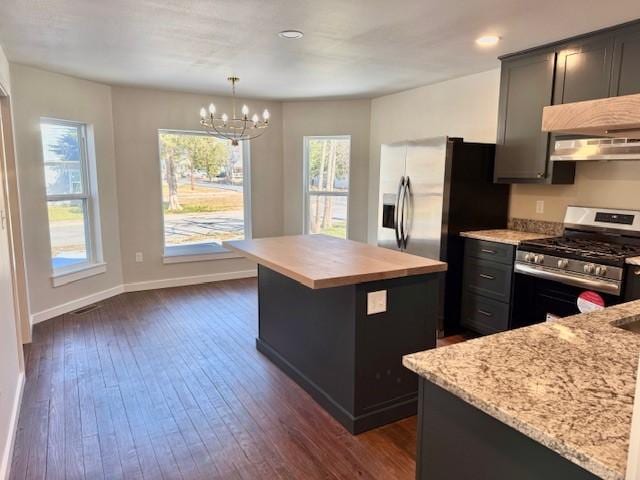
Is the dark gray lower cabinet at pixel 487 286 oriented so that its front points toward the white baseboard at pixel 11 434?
yes

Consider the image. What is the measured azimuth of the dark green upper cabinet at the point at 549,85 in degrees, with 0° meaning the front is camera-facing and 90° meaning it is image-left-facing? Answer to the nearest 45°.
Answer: approximately 45°

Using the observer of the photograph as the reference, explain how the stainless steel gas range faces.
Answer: facing the viewer and to the left of the viewer

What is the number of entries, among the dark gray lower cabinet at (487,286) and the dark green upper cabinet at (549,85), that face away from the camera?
0

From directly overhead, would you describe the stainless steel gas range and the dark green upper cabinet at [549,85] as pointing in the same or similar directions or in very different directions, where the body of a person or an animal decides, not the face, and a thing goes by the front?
same or similar directions

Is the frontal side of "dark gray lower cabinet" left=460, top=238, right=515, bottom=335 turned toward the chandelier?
no

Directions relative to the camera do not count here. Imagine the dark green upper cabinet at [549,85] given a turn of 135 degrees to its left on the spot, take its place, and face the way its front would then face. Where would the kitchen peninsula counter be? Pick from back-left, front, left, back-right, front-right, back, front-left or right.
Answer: right

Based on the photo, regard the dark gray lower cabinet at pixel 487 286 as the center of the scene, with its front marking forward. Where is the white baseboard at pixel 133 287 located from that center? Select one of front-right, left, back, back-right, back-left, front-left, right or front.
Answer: front-right

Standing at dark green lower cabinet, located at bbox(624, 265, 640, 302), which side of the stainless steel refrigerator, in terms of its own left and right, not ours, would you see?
left

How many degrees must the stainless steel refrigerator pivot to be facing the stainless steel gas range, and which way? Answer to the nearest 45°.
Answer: approximately 90° to its left

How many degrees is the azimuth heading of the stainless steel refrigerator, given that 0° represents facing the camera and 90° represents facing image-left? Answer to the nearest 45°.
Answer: approximately 45°

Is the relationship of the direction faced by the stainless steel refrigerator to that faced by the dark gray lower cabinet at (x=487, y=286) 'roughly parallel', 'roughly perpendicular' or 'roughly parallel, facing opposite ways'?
roughly parallel

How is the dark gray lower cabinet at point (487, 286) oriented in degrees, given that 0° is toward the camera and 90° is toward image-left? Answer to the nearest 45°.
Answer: approximately 45°

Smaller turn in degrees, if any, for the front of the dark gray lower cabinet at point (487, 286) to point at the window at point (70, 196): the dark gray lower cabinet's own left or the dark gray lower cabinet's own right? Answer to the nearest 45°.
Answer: approximately 45° to the dark gray lower cabinet's own right

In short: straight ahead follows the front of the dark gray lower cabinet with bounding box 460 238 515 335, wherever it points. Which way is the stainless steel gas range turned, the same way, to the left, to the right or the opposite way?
the same way
